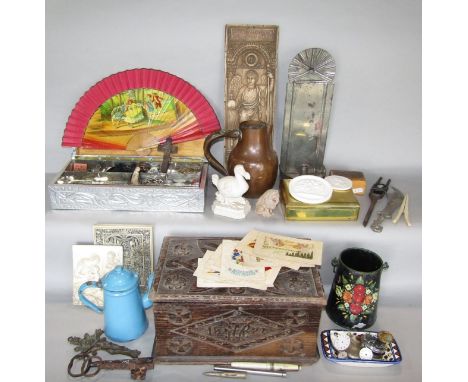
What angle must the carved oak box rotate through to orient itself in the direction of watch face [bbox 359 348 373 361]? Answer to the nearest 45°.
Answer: approximately 90° to its left

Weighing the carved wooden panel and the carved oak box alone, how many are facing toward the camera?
2

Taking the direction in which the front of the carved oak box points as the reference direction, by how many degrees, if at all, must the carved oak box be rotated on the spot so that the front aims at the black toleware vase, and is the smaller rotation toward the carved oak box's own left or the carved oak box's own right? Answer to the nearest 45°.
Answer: approximately 90° to the carved oak box's own left

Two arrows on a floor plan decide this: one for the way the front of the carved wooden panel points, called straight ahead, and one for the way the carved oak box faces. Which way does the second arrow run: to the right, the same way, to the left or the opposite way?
the same way

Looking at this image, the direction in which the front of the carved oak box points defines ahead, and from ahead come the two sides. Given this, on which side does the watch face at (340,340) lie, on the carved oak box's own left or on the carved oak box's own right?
on the carved oak box's own left

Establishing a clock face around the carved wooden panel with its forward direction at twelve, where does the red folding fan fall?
The red folding fan is roughly at 3 o'clock from the carved wooden panel.

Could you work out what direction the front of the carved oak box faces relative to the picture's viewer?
facing the viewer

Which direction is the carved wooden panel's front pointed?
toward the camera
